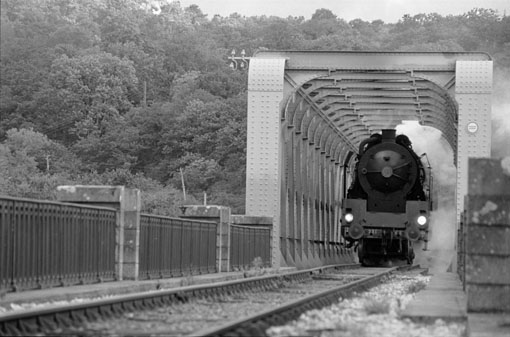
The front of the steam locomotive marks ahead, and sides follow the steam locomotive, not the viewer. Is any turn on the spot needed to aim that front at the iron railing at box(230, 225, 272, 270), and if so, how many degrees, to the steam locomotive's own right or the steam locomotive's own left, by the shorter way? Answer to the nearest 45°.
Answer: approximately 45° to the steam locomotive's own right

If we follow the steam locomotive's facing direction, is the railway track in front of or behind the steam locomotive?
in front

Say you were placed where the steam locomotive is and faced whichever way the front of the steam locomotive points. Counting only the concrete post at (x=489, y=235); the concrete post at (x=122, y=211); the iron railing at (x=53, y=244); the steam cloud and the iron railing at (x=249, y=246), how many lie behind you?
1

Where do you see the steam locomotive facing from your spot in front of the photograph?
facing the viewer

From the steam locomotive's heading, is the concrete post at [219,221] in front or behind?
in front

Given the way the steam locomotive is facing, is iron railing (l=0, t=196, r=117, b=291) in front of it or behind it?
in front
